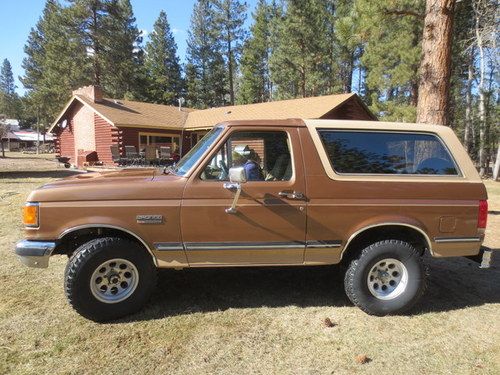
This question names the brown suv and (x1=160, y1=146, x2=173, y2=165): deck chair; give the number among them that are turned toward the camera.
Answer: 1

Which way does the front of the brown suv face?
to the viewer's left

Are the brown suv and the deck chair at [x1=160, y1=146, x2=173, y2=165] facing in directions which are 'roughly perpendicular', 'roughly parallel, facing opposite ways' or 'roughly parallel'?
roughly perpendicular

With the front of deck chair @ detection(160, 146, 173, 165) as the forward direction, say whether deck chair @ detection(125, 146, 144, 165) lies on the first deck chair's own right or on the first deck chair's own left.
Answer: on the first deck chair's own right

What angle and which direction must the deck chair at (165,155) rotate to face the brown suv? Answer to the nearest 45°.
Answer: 0° — it already faces it

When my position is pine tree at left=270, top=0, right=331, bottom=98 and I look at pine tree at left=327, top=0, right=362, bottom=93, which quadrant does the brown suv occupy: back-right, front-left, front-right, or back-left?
back-right

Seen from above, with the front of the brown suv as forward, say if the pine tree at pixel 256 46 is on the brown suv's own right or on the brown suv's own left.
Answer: on the brown suv's own right

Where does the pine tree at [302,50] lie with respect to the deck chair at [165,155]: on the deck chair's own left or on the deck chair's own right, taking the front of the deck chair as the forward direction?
on the deck chair's own left

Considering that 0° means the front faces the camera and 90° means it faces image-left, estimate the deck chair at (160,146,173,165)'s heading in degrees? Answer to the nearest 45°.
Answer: approximately 0°

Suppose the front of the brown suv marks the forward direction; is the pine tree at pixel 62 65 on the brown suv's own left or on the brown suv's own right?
on the brown suv's own right

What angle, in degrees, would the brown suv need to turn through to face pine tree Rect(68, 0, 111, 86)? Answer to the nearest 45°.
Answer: approximately 45° to its right
